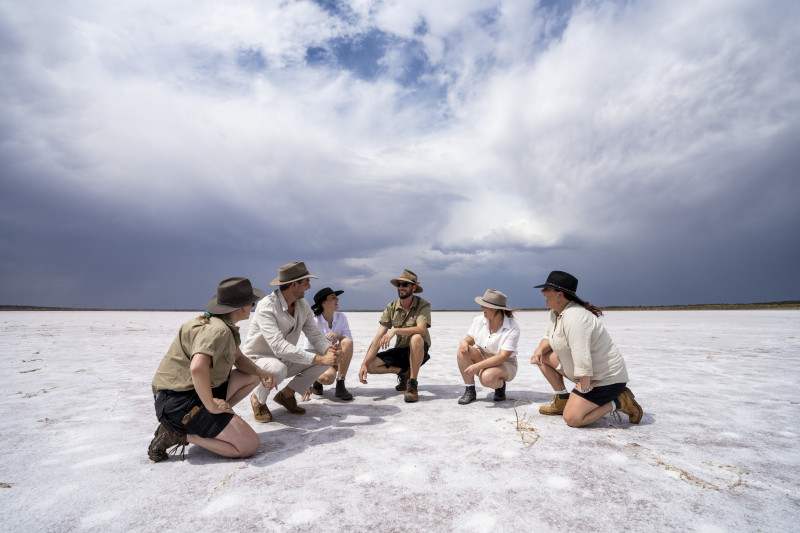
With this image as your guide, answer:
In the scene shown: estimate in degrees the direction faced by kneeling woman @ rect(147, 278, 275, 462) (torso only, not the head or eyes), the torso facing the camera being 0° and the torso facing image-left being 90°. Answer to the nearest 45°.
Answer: approximately 270°

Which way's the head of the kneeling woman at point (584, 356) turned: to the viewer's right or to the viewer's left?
to the viewer's left

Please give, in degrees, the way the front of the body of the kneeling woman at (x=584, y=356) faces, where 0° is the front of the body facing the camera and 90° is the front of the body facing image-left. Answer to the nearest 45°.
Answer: approximately 90°

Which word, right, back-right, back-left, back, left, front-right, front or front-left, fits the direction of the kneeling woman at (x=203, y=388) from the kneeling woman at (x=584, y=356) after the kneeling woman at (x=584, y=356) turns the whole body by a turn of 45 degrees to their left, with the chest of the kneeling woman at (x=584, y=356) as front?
front

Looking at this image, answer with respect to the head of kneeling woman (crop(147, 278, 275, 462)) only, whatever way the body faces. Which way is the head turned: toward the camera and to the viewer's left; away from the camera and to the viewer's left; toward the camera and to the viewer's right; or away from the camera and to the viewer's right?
away from the camera and to the viewer's right
